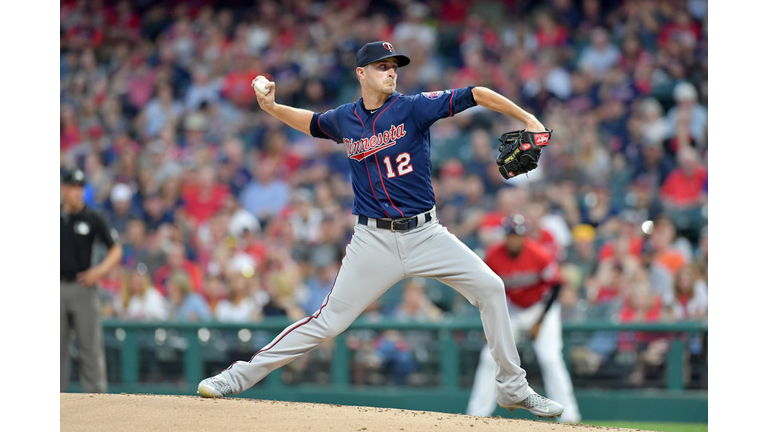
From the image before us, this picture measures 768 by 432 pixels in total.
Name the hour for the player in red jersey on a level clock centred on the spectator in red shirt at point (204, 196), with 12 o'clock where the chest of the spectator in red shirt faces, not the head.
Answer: The player in red jersey is roughly at 11 o'clock from the spectator in red shirt.

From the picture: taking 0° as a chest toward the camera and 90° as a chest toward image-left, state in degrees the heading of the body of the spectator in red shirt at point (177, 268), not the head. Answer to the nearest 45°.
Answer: approximately 0°

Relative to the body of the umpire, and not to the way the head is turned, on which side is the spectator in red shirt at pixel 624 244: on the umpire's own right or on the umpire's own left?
on the umpire's own left

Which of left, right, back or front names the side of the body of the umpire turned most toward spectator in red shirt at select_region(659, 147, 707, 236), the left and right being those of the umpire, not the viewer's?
back

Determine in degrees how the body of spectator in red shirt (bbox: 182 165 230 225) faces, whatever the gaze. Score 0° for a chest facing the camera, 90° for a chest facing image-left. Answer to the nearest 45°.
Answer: approximately 0°

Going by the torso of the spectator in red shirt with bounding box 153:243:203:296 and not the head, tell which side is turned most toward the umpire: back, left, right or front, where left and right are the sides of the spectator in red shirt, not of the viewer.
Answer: front

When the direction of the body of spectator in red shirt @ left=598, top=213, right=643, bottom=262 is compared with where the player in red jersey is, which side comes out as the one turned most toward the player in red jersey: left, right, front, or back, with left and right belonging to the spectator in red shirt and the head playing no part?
front

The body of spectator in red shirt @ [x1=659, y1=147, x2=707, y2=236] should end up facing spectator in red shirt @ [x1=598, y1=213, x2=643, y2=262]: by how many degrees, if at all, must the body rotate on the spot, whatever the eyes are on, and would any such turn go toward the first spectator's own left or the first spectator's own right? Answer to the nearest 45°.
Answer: approximately 45° to the first spectator's own right
